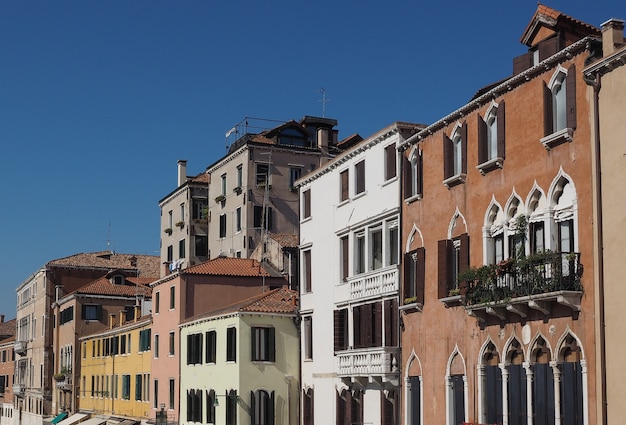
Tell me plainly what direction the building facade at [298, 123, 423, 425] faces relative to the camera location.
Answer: facing the viewer and to the left of the viewer

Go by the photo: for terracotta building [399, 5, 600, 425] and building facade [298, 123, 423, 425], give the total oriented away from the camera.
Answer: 0

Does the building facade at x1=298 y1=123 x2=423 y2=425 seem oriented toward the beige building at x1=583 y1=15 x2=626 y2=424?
no

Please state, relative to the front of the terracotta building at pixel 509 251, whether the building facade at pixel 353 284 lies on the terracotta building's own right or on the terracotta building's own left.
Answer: on the terracotta building's own right

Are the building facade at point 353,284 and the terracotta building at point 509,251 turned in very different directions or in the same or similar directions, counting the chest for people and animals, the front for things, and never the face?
same or similar directions

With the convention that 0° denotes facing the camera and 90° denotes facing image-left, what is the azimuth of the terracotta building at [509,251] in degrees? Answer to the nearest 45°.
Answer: approximately 45°

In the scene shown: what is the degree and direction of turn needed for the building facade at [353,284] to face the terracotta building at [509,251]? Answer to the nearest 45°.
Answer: approximately 45° to its left

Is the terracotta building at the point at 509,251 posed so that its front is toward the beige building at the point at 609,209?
no
